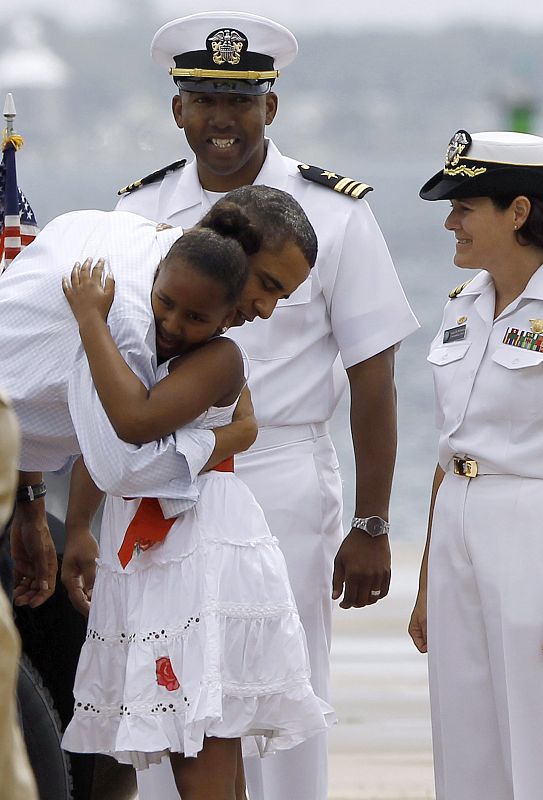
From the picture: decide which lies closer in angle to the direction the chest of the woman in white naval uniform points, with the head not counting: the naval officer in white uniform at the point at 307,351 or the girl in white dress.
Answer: the girl in white dress

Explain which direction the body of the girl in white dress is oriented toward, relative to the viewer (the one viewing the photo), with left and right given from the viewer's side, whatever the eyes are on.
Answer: facing the viewer and to the left of the viewer

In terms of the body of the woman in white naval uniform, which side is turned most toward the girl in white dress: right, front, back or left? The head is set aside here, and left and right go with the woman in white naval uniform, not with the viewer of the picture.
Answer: front

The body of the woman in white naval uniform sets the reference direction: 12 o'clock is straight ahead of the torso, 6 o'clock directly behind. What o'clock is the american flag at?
The american flag is roughly at 2 o'clock from the woman in white naval uniform.

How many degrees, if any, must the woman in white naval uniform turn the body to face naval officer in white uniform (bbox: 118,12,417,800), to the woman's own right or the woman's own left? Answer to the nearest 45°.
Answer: approximately 90° to the woman's own right

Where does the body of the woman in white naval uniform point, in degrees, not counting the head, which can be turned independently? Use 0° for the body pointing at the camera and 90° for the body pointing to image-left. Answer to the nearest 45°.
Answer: approximately 45°

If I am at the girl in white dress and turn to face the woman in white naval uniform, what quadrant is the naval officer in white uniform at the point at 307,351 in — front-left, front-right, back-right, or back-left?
front-left

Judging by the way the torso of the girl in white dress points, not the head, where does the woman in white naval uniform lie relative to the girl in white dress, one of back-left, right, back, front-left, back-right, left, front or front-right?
back

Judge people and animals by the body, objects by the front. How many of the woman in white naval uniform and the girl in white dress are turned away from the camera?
0

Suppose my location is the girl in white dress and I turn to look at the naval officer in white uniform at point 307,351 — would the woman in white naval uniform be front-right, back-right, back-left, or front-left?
front-right
